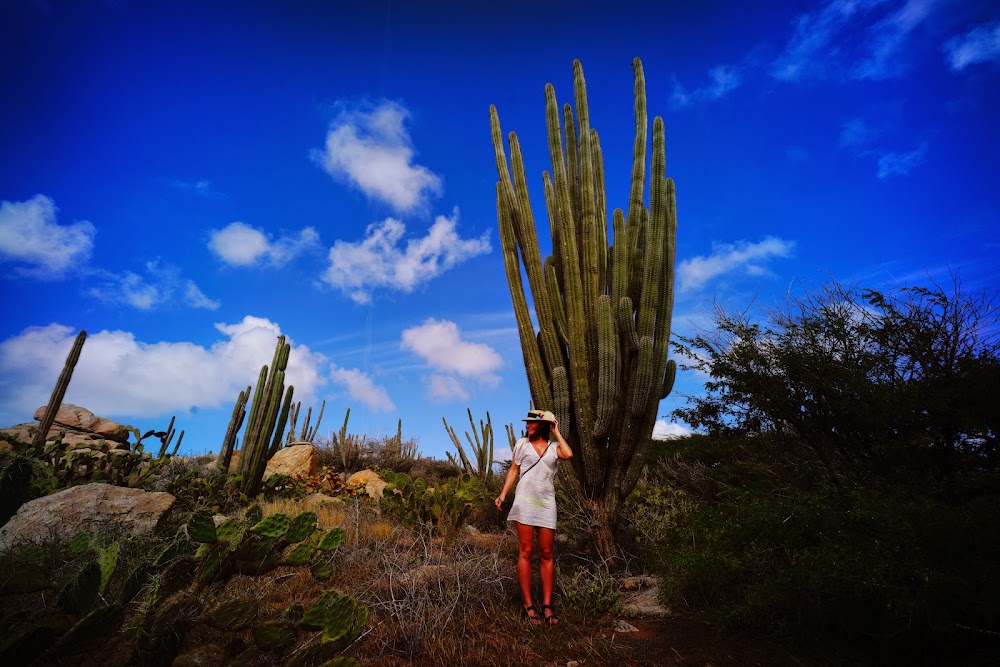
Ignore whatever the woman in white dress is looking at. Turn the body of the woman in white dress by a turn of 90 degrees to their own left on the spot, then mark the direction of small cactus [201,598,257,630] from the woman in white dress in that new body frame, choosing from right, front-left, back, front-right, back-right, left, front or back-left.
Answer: back-right

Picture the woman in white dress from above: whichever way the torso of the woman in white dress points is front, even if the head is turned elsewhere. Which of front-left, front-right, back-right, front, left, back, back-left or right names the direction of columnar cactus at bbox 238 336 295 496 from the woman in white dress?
back-right

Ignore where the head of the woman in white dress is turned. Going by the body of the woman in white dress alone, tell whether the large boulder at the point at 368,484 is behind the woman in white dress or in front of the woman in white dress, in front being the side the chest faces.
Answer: behind

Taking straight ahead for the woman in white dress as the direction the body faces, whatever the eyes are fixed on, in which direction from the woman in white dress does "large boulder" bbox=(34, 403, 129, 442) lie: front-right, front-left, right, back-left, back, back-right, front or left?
back-right

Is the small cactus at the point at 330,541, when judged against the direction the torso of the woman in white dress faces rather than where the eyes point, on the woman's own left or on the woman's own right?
on the woman's own right

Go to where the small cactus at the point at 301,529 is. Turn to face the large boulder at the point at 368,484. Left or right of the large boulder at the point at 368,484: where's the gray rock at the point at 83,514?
left

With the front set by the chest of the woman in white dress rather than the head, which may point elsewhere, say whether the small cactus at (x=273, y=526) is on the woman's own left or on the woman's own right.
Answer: on the woman's own right

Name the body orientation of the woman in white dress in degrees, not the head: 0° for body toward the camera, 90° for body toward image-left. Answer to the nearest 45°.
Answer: approximately 0°

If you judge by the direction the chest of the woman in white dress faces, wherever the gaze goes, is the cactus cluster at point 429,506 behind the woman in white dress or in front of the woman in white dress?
behind

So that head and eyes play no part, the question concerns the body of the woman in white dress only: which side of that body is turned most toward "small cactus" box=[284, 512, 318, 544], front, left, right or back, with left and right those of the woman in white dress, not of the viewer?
right

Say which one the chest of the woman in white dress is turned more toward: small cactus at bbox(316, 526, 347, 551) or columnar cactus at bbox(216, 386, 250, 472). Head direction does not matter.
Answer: the small cactus
